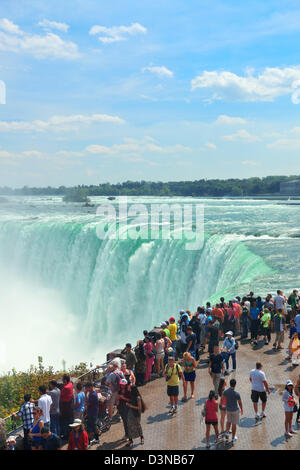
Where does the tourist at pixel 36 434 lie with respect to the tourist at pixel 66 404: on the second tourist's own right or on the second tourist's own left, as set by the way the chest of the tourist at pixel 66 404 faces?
on the second tourist's own left

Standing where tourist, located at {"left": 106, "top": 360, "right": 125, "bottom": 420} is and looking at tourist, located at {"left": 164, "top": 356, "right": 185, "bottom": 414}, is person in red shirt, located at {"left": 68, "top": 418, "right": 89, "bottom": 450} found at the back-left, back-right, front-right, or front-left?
back-right

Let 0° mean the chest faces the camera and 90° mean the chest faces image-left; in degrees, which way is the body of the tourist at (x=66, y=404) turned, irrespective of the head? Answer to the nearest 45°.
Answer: approximately 135°

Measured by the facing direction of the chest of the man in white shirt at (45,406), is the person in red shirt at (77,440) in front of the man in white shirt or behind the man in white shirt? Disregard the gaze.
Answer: behind

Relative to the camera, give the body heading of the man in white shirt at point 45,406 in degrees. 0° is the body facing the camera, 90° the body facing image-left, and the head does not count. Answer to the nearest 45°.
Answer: approximately 135°

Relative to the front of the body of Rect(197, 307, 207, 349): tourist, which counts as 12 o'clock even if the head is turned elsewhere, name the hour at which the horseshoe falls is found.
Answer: The horseshoe falls is roughly at 1 o'clock from the tourist.
